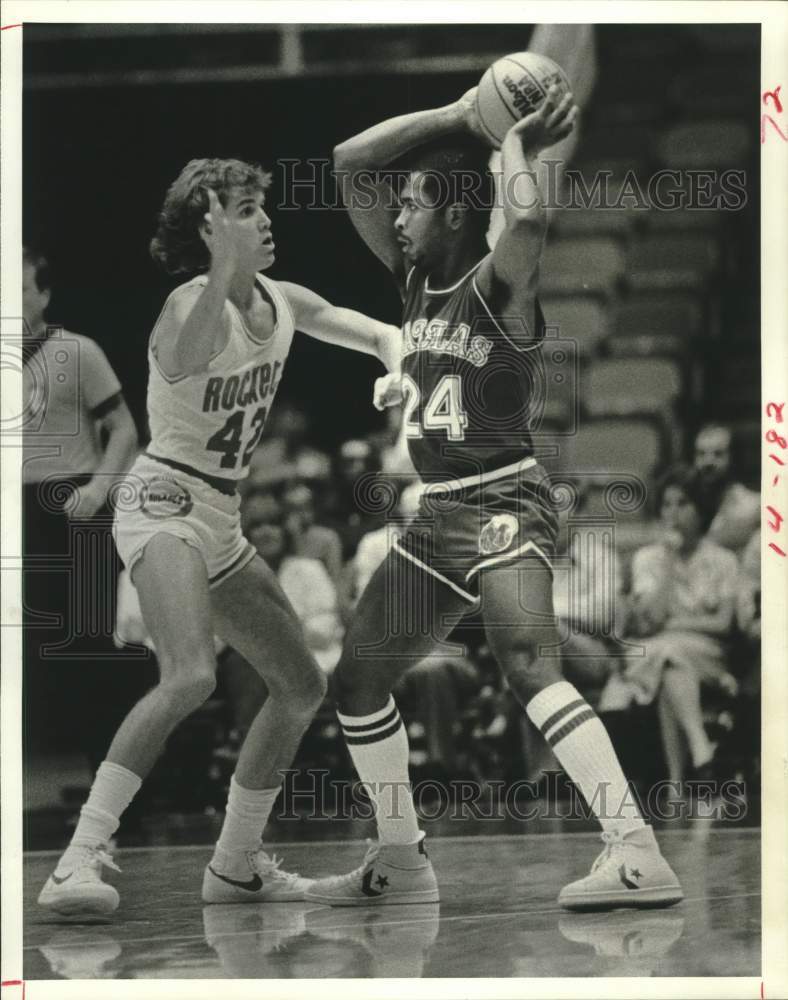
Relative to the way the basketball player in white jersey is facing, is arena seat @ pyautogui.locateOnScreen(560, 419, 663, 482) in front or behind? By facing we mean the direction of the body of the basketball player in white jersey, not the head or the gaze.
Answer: behind

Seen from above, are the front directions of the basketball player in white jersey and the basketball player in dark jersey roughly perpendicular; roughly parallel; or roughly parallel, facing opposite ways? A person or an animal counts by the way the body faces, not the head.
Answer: roughly perpendicular

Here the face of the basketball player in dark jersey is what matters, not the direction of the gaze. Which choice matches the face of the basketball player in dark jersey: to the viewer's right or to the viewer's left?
to the viewer's left

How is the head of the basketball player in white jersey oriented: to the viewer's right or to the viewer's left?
to the viewer's right

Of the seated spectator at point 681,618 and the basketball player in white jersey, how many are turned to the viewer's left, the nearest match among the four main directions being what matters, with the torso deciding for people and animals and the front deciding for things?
0

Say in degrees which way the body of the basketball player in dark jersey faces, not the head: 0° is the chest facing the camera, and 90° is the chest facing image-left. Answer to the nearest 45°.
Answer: approximately 45°

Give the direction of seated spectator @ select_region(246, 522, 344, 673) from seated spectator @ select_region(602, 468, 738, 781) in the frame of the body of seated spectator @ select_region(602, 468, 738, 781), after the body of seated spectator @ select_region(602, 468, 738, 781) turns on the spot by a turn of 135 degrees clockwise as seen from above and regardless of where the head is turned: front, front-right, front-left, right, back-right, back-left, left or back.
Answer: front-left

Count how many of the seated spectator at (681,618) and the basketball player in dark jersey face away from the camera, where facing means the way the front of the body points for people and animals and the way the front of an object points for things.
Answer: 0

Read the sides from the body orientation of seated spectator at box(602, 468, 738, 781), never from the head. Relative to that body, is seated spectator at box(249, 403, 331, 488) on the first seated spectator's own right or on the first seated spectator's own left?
on the first seated spectator's own right
